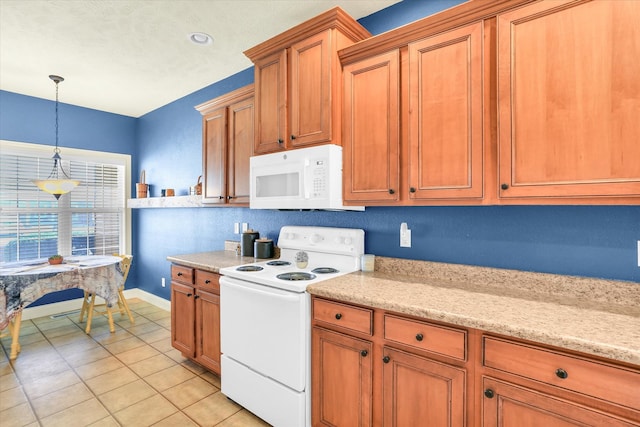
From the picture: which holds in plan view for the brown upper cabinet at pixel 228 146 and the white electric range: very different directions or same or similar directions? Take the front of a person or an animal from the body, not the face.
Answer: same or similar directions

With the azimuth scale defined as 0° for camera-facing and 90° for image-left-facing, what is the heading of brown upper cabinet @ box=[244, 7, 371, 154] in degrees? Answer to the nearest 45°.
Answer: approximately 45°

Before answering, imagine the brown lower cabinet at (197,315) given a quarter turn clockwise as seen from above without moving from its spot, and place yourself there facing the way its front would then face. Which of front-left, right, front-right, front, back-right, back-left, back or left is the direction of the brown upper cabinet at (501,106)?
back

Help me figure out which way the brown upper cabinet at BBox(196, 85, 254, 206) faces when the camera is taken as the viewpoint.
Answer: facing the viewer and to the left of the viewer

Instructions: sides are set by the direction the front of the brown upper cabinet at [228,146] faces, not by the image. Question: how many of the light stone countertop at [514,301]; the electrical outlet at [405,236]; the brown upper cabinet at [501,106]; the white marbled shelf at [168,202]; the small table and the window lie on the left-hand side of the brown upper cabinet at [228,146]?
3

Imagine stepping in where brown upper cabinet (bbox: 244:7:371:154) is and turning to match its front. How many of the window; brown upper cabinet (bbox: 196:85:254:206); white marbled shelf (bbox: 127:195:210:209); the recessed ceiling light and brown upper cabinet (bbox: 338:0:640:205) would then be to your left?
1

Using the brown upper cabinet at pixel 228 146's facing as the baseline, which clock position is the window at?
The window is roughly at 3 o'clock from the brown upper cabinet.

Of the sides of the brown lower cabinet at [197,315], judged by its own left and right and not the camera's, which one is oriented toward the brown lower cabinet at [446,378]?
left

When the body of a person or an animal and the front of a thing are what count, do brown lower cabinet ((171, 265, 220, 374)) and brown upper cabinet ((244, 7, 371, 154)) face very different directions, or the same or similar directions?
same or similar directions

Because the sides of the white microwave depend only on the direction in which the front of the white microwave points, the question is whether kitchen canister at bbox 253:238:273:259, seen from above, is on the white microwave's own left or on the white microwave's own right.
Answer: on the white microwave's own right

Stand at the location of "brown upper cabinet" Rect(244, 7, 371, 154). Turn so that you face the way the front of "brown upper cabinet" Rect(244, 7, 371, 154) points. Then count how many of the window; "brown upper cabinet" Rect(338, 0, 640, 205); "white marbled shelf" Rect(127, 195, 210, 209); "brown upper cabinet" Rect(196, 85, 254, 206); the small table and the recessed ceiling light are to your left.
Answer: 1
